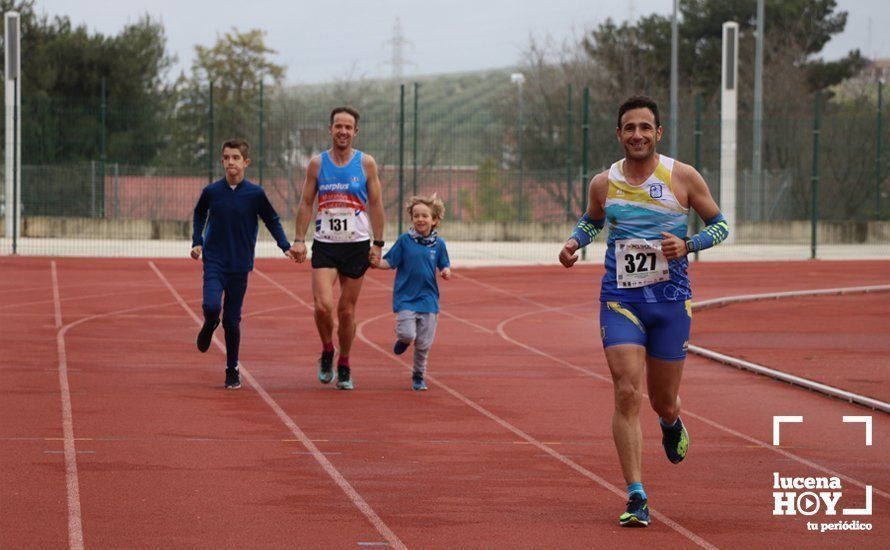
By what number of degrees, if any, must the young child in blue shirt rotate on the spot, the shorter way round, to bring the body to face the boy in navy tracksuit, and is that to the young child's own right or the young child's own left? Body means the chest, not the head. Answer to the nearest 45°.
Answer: approximately 90° to the young child's own right

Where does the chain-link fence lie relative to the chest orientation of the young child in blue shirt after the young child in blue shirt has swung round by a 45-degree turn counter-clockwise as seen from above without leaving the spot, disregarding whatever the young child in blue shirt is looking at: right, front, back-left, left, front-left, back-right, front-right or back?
back-left

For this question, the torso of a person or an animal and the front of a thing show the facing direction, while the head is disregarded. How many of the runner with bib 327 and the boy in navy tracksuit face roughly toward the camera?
2

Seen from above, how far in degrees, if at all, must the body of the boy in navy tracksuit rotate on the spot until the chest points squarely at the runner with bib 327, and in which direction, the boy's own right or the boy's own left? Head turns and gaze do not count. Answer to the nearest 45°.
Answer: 0° — they already face them

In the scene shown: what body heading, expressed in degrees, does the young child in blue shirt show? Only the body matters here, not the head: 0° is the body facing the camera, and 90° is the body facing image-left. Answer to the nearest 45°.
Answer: approximately 0°

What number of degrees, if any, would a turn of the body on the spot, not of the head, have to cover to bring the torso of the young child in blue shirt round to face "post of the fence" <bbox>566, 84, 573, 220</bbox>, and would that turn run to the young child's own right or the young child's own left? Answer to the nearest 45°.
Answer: approximately 180°

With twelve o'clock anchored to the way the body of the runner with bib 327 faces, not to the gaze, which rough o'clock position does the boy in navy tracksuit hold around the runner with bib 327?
The boy in navy tracksuit is roughly at 5 o'clock from the runner with bib 327.

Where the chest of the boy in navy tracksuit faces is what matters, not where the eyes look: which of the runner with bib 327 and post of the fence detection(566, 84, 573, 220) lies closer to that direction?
the runner with bib 327

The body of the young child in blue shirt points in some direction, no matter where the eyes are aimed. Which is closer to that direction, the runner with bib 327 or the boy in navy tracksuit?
the runner with bib 327
